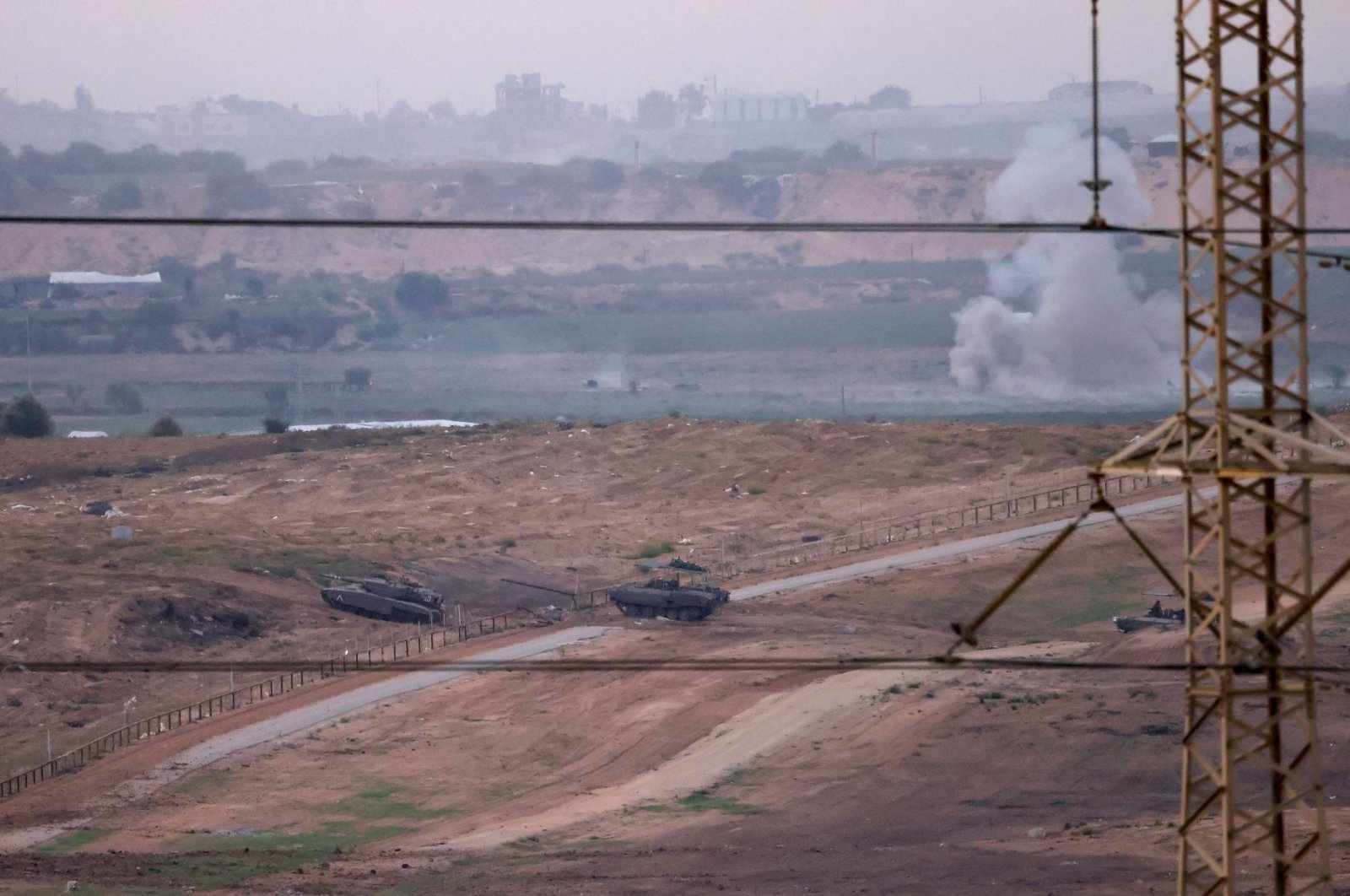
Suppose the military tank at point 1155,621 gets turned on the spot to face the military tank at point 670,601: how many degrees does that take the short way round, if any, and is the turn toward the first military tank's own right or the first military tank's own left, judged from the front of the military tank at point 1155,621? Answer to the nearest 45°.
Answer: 0° — it already faces it

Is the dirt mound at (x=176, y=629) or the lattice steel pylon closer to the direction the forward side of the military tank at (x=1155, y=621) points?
the dirt mound

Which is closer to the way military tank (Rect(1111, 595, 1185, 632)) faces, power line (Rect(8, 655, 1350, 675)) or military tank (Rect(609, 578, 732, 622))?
the military tank

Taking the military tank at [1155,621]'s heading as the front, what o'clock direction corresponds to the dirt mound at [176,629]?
The dirt mound is roughly at 12 o'clock from the military tank.

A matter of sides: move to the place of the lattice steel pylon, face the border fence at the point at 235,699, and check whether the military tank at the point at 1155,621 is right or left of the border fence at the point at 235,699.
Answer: right

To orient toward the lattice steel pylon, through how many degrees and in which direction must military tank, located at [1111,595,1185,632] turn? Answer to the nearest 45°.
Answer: approximately 90° to its left

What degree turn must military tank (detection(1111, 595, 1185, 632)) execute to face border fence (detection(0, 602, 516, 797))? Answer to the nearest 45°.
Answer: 0° — it already faces it

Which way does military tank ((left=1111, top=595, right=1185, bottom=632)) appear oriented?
to the viewer's left

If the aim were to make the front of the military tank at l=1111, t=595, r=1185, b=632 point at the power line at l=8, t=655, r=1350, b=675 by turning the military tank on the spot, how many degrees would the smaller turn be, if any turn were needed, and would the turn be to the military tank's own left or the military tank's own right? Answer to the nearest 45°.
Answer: approximately 90° to the military tank's own left

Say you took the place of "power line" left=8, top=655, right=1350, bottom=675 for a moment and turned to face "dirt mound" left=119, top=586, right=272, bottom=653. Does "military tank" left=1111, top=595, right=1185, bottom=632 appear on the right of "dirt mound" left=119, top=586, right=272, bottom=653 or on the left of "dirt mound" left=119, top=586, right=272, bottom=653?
right

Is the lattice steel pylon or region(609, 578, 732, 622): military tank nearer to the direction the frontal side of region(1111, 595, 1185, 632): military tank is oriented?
the military tank
